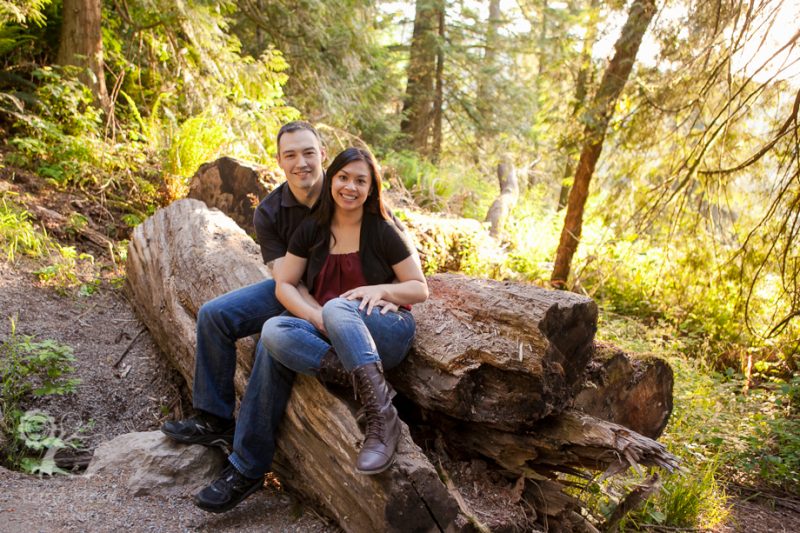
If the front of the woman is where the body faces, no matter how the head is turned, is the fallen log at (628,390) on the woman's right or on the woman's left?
on the woman's left

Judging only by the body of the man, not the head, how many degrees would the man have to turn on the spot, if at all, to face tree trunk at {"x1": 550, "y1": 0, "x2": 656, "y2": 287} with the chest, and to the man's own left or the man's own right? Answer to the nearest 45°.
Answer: approximately 180°

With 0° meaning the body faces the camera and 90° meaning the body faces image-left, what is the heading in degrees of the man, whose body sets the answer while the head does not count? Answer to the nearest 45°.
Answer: approximately 45°

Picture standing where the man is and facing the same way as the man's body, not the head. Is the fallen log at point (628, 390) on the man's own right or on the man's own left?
on the man's own left

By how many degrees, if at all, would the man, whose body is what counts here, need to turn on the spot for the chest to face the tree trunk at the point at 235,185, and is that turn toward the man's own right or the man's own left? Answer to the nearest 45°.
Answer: approximately 135° to the man's own right

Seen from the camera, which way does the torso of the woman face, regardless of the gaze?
toward the camera

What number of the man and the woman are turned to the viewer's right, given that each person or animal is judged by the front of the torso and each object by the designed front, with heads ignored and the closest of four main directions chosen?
0
